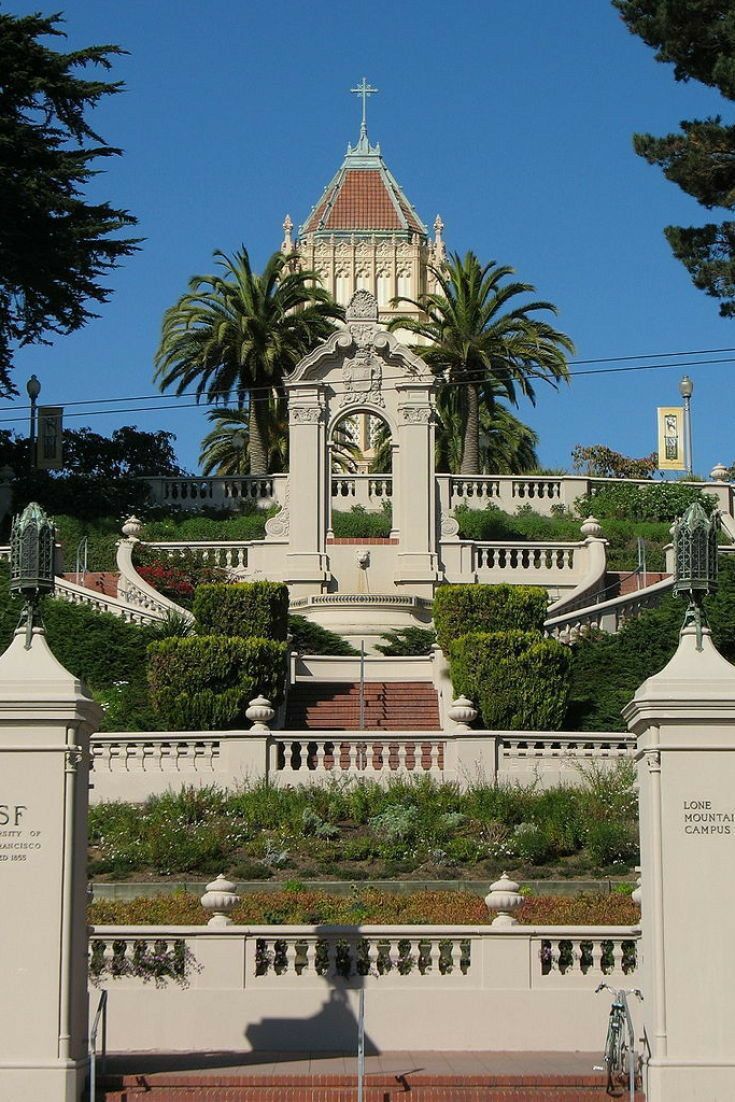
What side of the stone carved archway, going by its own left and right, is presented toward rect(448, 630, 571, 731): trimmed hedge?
front

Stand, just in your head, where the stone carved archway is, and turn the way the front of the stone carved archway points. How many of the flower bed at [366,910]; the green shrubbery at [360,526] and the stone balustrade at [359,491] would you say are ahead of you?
1

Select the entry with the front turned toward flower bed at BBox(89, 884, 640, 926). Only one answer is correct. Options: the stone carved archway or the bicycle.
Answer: the stone carved archway

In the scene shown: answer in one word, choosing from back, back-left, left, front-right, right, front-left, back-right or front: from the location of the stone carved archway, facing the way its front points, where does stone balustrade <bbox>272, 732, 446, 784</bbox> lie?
front

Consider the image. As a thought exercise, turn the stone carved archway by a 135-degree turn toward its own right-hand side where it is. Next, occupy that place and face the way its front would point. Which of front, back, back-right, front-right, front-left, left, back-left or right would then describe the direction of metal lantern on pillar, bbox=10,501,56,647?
back-left

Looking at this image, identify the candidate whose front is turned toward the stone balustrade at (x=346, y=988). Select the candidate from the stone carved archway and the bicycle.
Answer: the stone carved archway

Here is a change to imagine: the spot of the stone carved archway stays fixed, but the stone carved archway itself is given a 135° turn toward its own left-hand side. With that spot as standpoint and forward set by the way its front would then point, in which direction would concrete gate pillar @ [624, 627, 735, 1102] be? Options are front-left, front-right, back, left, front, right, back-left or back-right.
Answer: back-right

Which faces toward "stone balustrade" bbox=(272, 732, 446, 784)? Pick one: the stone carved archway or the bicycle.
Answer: the stone carved archway

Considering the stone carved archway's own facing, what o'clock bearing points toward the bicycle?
The bicycle is roughly at 12 o'clock from the stone carved archway.

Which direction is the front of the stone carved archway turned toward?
toward the camera
